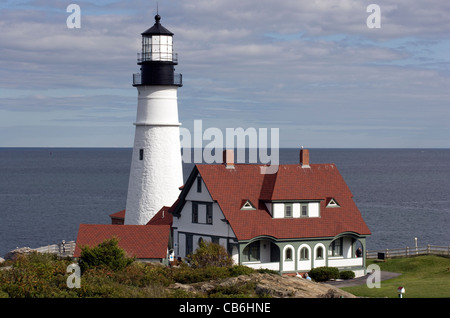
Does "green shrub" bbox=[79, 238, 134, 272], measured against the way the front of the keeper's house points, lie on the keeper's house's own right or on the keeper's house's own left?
on the keeper's house's own right

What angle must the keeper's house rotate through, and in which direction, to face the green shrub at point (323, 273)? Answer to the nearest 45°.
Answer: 0° — it already faces it

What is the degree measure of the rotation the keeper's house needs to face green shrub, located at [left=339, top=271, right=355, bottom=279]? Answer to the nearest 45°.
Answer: approximately 45° to its left

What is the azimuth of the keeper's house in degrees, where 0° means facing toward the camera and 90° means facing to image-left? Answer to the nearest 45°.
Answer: approximately 315°

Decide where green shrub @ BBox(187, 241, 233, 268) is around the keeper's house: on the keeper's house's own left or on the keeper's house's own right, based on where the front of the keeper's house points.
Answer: on the keeper's house's own right
